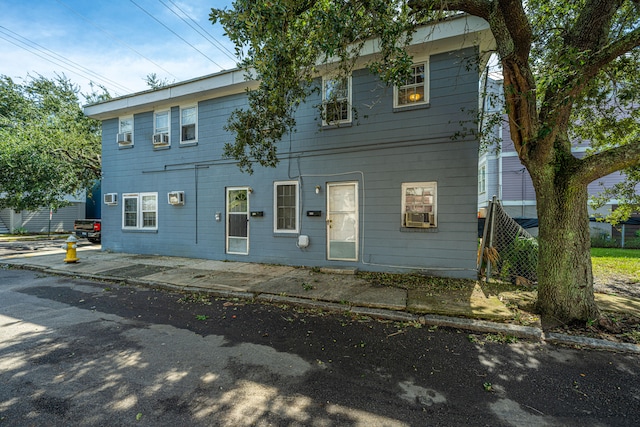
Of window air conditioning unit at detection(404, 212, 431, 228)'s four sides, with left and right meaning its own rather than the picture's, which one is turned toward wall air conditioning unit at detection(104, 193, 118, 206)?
right

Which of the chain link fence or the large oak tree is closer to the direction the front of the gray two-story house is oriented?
the large oak tree

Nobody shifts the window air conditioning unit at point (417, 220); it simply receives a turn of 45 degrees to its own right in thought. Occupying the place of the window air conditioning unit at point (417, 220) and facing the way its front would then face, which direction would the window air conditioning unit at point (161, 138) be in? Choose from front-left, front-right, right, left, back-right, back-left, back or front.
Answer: front-right

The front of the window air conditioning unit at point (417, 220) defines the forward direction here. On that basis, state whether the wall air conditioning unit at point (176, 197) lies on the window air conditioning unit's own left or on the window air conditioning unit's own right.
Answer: on the window air conditioning unit's own right

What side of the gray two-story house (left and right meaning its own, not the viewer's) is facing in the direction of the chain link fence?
left

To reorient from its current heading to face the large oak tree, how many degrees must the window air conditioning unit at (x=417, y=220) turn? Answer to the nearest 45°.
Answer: approximately 45° to its left

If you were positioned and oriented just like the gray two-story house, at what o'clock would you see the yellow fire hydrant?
The yellow fire hydrant is roughly at 2 o'clock from the gray two-story house.

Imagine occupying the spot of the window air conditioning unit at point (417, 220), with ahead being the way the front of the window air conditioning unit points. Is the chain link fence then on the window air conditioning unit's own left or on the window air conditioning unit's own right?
on the window air conditioning unit's own left

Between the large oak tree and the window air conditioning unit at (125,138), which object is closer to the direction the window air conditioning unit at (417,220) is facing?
the large oak tree

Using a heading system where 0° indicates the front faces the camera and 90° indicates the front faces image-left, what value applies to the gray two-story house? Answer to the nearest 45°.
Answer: approximately 45°
